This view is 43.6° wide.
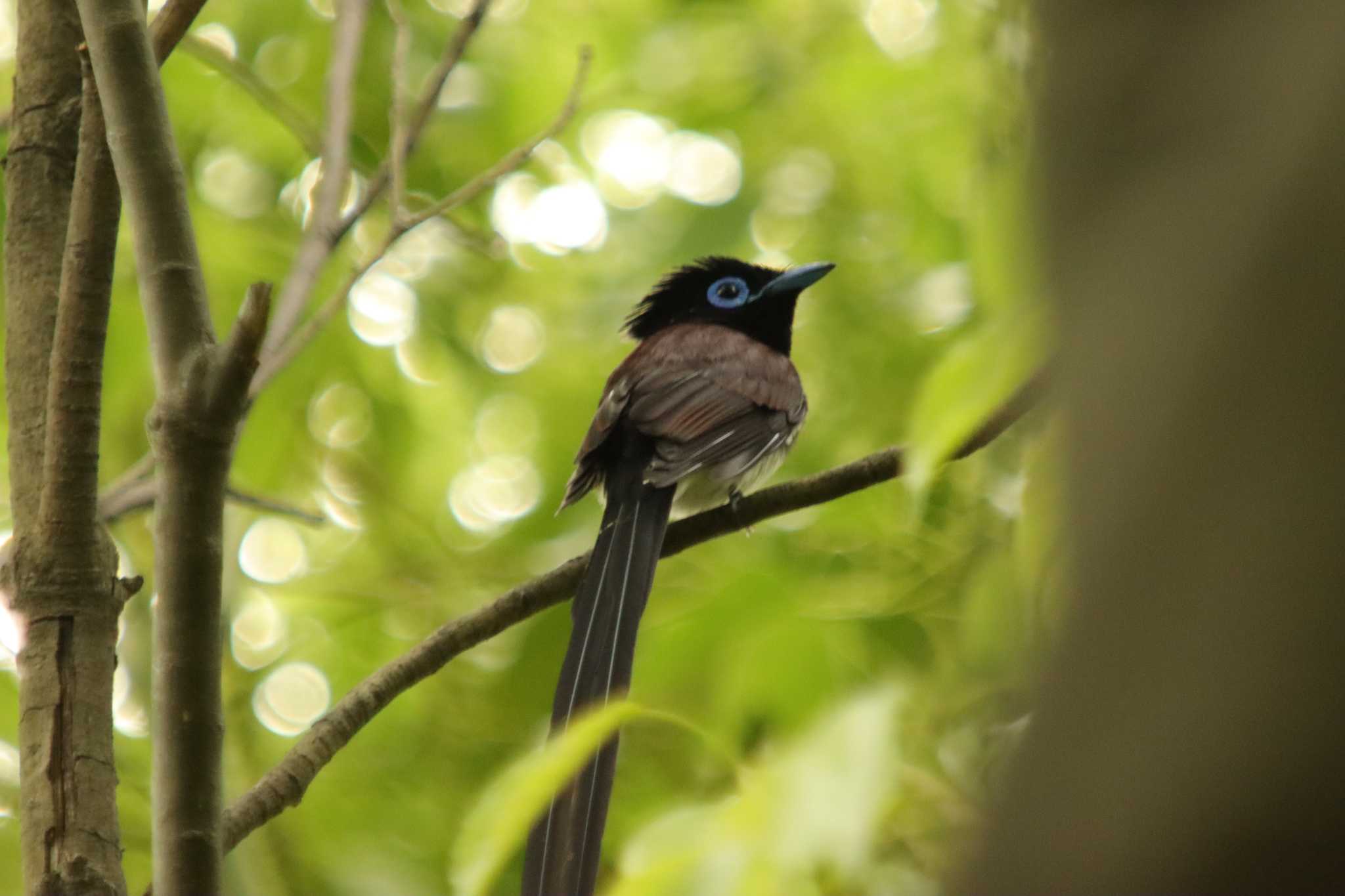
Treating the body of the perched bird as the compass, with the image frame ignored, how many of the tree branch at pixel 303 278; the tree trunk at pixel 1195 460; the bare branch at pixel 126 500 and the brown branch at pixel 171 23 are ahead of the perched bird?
0

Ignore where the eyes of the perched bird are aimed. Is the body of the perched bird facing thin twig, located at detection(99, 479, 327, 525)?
no

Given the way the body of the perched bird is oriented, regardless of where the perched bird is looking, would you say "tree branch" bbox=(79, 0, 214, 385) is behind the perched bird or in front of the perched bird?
behind

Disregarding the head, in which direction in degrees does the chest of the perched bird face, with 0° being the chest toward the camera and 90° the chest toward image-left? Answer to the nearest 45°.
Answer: approximately 225°

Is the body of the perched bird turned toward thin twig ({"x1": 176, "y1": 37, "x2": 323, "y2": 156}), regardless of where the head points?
no

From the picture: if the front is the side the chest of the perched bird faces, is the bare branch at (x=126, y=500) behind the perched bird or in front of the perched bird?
behind

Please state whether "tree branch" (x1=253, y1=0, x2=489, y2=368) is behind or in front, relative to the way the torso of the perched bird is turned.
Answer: behind

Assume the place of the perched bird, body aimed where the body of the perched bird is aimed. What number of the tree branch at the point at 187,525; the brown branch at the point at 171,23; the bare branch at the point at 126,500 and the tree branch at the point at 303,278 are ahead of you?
0

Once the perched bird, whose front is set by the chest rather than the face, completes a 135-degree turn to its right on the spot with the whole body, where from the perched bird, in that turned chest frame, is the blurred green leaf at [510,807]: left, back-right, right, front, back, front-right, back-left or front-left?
front

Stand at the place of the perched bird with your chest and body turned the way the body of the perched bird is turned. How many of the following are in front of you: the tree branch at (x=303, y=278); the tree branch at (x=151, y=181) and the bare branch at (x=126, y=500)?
0

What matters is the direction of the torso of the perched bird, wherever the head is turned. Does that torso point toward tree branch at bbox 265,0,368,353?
no
